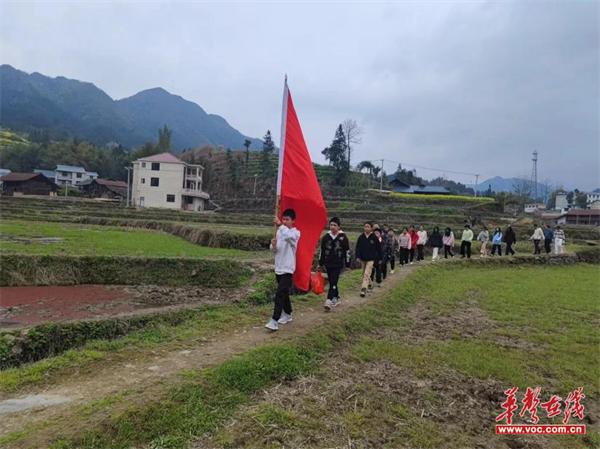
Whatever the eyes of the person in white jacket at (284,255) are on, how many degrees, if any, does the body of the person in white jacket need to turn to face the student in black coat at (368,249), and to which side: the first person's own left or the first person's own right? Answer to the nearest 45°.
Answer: approximately 180°

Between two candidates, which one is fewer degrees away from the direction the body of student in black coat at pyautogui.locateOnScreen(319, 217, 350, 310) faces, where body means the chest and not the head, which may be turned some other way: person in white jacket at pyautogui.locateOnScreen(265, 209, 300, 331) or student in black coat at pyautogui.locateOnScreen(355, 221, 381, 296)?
the person in white jacket

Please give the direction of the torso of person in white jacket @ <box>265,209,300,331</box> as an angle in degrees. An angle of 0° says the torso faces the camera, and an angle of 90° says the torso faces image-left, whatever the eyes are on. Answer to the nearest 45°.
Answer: approximately 45°

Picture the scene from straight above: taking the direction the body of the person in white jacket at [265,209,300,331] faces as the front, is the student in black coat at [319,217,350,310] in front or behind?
behind

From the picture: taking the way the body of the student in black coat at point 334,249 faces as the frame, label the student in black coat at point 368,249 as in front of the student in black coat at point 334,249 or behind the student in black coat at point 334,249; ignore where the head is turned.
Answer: behind

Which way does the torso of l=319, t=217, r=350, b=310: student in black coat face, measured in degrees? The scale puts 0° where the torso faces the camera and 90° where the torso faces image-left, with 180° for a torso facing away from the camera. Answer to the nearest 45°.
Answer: approximately 0°
